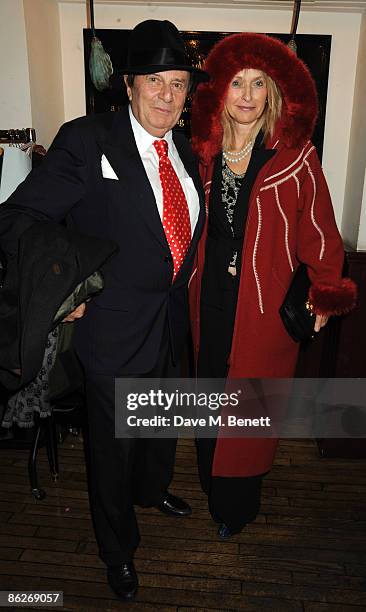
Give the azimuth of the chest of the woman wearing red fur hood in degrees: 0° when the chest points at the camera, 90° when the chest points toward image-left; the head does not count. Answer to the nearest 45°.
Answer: approximately 45°

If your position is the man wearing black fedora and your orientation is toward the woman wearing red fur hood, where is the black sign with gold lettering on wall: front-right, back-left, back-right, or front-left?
front-left

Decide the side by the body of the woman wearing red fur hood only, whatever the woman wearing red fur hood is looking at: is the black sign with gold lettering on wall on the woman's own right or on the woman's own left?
on the woman's own right

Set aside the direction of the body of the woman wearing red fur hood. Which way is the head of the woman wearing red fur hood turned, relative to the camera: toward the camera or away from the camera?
toward the camera

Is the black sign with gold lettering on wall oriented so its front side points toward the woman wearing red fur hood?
yes

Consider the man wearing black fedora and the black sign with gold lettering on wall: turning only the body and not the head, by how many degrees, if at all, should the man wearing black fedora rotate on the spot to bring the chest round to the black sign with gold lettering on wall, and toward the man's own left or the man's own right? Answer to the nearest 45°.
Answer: approximately 135° to the man's own left

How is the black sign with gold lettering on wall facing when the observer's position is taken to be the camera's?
facing the viewer

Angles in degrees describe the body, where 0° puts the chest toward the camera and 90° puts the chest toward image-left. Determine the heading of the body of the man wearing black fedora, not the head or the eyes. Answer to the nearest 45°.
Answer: approximately 315°

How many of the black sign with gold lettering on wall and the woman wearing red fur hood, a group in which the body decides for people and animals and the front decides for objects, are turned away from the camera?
0

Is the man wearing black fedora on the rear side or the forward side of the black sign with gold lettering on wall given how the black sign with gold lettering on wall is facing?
on the forward side
